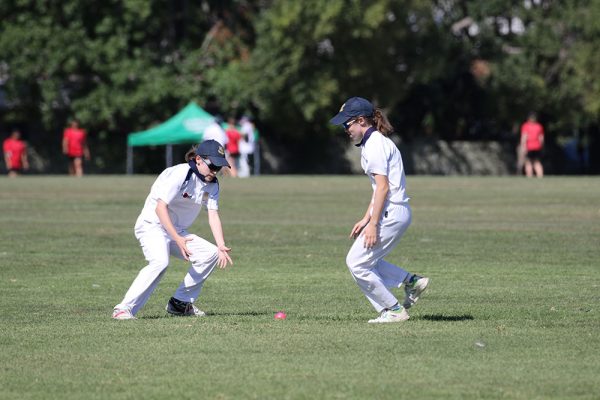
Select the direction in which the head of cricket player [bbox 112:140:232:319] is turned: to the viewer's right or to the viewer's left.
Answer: to the viewer's right

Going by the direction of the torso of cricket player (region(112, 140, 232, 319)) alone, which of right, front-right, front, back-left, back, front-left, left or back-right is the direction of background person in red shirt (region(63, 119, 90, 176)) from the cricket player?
back-left

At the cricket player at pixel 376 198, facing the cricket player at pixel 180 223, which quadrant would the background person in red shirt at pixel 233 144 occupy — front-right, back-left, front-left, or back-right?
front-right

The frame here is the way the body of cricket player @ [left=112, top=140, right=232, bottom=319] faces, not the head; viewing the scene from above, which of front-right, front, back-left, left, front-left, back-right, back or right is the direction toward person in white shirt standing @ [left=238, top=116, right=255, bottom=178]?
back-left

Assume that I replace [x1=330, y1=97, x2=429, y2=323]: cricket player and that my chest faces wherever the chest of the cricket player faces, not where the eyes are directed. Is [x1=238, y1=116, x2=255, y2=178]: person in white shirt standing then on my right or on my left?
on my right

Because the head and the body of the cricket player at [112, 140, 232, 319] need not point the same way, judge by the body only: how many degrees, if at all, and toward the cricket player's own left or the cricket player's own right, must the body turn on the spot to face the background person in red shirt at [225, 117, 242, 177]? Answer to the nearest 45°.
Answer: approximately 135° to the cricket player's own left

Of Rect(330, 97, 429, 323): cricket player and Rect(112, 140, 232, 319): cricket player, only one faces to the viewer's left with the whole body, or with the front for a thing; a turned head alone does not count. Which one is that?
Rect(330, 97, 429, 323): cricket player

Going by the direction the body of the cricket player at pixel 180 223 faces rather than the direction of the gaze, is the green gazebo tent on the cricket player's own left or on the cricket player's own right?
on the cricket player's own left

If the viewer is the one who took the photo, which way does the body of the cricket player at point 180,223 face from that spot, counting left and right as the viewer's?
facing the viewer and to the right of the viewer

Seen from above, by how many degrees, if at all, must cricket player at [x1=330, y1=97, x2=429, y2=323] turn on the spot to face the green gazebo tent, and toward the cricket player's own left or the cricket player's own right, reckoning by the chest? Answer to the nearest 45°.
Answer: approximately 90° to the cricket player's own right

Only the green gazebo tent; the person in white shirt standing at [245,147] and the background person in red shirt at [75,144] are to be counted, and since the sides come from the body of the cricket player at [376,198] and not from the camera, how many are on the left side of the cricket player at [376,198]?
0

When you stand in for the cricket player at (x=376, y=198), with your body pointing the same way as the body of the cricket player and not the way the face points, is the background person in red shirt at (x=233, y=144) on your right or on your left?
on your right

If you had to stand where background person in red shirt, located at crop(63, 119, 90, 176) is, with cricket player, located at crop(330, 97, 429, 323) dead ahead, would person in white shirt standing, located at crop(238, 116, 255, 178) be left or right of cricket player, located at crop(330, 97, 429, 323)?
left

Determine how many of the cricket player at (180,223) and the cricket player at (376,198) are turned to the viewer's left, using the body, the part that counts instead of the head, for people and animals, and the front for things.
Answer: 1

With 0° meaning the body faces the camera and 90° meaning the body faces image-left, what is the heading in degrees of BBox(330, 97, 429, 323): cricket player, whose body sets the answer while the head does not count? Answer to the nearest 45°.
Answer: approximately 90°
